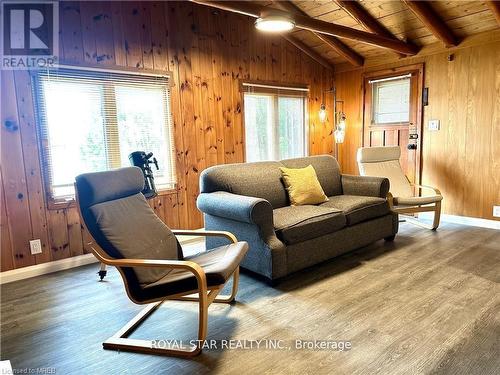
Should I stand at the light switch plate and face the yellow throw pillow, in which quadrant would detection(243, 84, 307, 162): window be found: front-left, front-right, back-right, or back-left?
front-right

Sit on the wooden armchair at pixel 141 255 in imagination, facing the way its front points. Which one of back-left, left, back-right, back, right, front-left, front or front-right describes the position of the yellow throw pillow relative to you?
left

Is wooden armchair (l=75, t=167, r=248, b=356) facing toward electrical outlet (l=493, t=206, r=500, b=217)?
no

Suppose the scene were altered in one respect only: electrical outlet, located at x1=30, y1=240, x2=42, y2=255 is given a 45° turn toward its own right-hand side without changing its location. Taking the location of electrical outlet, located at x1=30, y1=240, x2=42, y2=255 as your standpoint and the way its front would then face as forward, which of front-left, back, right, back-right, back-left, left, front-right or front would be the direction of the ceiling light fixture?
left

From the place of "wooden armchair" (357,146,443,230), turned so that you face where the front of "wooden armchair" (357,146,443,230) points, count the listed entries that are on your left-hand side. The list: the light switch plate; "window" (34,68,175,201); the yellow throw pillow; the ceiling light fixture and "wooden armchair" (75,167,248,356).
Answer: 1

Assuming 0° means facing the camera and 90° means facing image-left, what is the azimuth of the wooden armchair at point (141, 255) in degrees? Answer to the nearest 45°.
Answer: approximately 315°

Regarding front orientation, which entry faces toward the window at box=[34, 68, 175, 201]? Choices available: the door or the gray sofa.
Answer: the door

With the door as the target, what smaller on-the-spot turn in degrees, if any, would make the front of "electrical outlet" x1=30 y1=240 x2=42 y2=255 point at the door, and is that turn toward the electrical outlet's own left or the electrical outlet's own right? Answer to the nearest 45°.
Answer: approximately 90° to the electrical outlet's own left

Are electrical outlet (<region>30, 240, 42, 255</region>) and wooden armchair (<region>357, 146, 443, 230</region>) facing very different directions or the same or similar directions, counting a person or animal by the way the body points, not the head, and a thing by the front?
same or similar directions

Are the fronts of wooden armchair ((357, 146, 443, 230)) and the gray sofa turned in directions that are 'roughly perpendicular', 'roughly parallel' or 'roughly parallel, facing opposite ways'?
roughly parallel

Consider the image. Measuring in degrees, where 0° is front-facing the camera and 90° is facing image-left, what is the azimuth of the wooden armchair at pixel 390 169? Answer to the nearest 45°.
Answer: approximately 315°

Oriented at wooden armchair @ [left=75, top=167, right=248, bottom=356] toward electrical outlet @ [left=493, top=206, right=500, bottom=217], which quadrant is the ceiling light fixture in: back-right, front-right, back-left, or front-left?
front-left

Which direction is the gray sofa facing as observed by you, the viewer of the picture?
facing the viewer and to the right of the viewer

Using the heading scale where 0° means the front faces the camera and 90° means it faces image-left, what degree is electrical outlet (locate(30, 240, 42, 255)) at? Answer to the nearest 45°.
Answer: approximately 0°

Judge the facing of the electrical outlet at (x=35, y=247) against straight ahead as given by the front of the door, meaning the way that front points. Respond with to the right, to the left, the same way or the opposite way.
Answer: to the left

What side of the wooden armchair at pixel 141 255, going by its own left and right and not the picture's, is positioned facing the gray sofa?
left

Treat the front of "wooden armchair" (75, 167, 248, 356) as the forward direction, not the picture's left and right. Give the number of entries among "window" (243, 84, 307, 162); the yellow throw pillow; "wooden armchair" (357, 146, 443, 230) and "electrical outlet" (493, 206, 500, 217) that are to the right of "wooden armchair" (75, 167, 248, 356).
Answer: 0

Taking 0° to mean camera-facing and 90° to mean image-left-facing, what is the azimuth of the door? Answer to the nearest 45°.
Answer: approximately 45°

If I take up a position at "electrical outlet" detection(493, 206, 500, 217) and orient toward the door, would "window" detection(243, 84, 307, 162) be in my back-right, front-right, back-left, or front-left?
front-left
